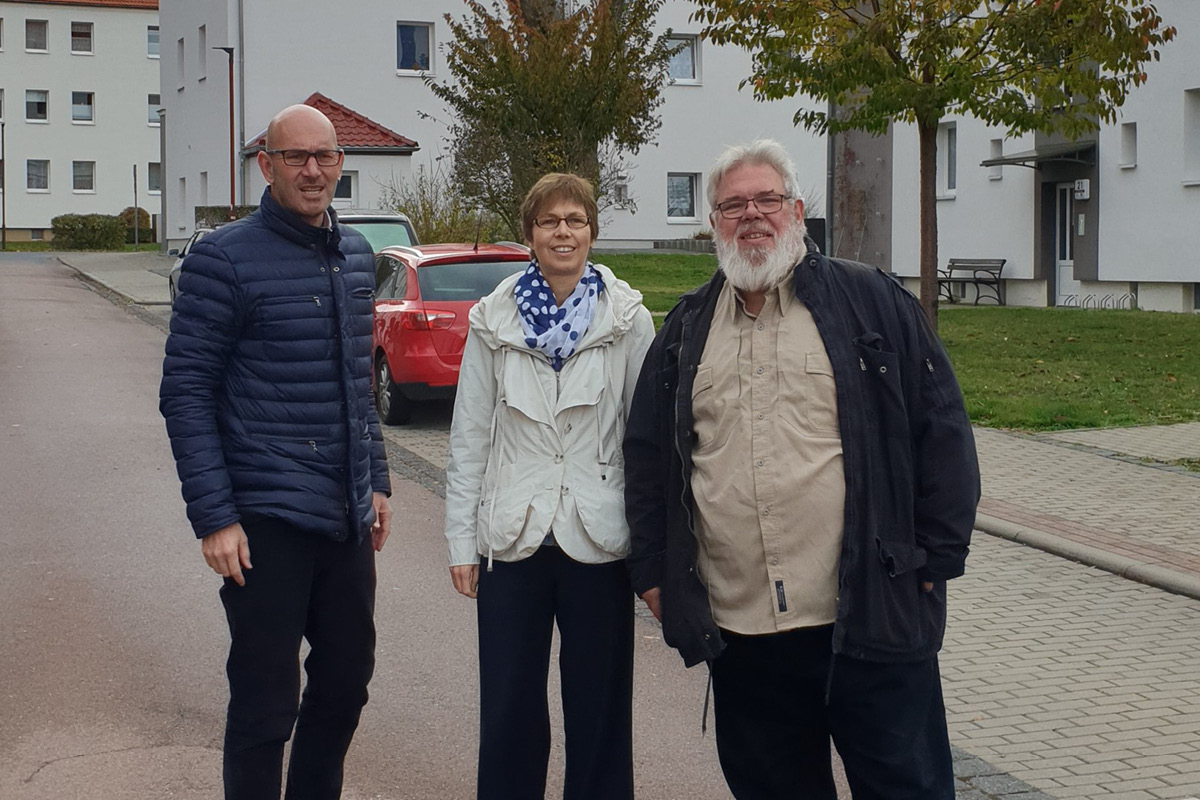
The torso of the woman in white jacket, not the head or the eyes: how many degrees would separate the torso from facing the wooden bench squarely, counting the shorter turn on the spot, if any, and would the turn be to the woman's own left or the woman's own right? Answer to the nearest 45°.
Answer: approximately 180°

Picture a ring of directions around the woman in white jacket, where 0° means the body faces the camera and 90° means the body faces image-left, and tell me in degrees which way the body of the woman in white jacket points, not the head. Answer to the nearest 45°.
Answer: approximately 0°

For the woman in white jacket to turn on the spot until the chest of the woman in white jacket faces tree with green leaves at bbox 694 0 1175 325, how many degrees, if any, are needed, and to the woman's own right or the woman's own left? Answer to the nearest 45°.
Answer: approximately 180°

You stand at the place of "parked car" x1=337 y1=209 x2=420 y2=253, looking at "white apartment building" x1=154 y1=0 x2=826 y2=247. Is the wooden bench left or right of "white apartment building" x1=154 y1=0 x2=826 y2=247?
right

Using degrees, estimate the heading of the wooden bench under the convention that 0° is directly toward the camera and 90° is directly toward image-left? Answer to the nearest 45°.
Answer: approximately 45°

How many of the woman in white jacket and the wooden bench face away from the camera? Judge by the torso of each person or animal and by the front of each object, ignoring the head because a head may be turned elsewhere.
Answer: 0

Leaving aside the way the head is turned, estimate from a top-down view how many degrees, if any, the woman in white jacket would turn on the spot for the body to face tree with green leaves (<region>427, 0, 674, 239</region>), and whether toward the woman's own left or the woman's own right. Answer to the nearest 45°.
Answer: approximately 180°
